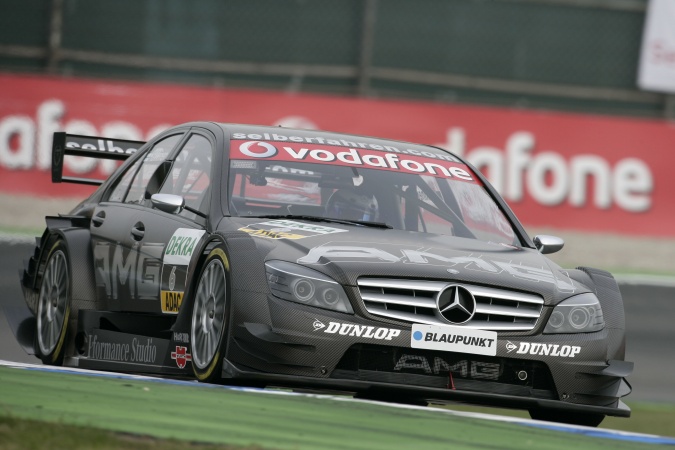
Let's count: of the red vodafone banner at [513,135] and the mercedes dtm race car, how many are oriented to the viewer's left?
0

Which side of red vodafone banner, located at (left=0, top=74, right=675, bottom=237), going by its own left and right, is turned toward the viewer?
front

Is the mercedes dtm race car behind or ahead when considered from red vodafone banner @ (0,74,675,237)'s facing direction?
ahead

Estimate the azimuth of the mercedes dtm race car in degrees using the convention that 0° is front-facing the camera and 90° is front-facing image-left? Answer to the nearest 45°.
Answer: approximately 315°

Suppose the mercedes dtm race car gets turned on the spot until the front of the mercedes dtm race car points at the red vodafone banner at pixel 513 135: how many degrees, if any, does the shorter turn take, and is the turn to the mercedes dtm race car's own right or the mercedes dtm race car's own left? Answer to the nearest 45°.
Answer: approximately 135° to the mercedes dtm race car's own left
